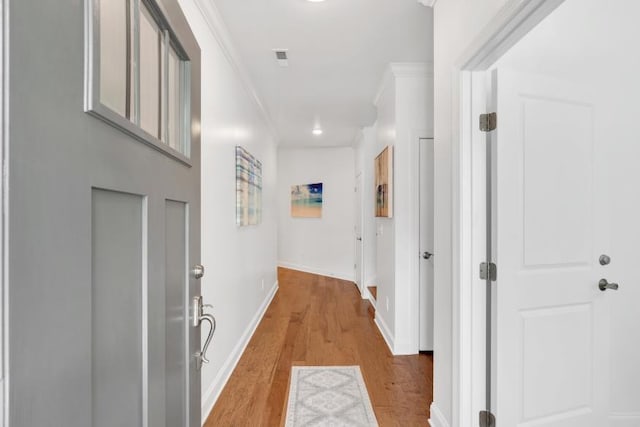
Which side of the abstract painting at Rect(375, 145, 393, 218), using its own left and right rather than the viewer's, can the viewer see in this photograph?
left

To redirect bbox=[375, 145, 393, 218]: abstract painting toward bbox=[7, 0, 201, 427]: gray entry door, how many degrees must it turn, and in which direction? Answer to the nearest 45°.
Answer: approximately 90° to its left

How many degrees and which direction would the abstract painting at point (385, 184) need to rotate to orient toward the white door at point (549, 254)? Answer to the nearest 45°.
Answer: approximately 135° to its left

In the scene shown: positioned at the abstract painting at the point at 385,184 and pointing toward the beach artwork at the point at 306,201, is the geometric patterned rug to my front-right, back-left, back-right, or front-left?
back-left

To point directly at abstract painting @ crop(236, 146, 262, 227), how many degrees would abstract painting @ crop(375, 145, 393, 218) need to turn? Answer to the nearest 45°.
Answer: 0° — it already faces it
